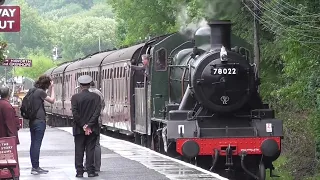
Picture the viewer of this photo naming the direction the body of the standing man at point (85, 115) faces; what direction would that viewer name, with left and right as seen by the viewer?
facing away from the viewer

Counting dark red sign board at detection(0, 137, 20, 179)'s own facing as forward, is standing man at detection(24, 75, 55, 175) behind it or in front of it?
behind

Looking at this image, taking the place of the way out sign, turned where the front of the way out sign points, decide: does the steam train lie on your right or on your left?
on your left
